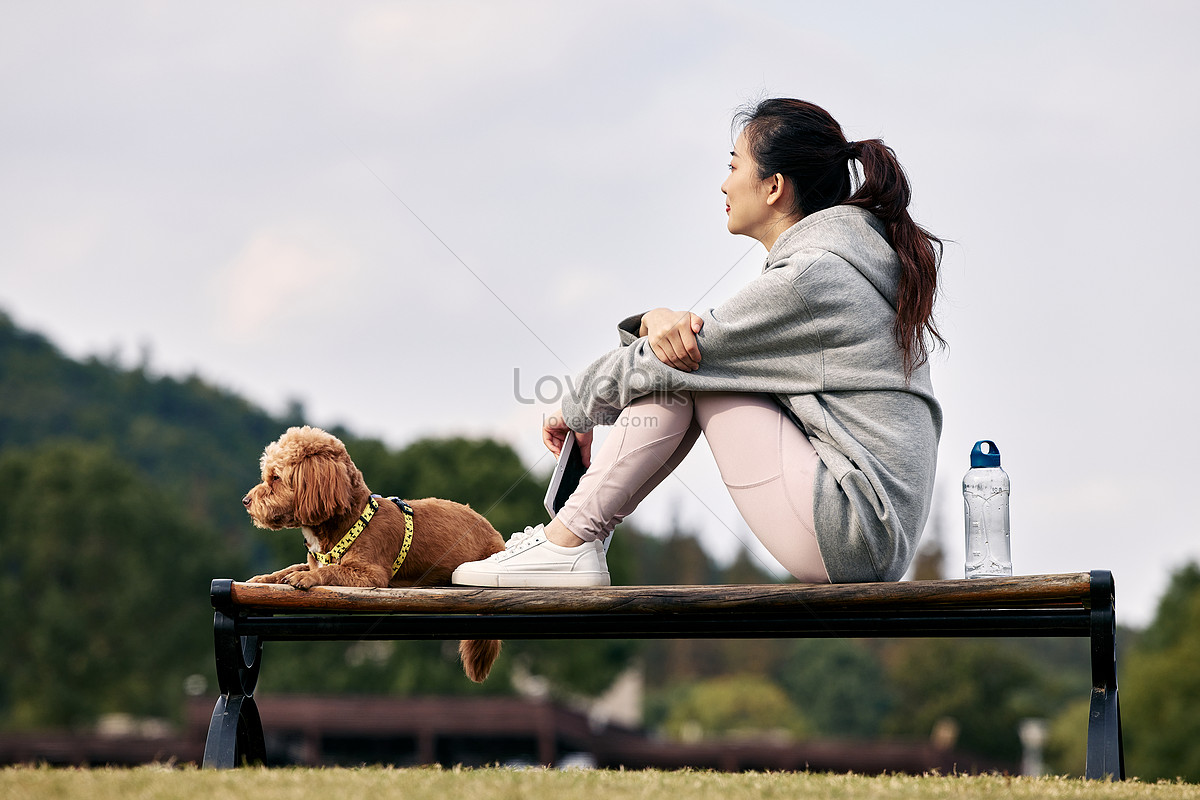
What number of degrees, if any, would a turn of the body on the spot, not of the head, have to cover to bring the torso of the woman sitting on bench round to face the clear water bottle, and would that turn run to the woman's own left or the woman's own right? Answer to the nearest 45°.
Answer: approximately 135° to the woman's own right

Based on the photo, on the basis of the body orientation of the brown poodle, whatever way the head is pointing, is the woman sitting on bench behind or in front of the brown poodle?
behind

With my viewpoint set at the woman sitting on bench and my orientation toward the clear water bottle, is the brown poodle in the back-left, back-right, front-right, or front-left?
back-left

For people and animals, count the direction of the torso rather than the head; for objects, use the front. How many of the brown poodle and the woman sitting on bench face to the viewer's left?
2

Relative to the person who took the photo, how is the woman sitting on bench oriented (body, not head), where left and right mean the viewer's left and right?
facing to the left of the viewer

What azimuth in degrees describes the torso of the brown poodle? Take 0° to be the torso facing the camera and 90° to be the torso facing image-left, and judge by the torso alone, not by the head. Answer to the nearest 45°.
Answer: approximately 90°

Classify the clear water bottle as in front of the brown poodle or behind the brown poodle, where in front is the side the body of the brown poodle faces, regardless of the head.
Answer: behind

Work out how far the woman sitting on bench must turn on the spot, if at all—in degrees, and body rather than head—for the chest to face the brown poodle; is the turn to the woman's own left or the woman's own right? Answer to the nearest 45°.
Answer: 0° — they already face it

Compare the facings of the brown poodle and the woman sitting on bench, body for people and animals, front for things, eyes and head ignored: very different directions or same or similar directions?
same or similar directions
